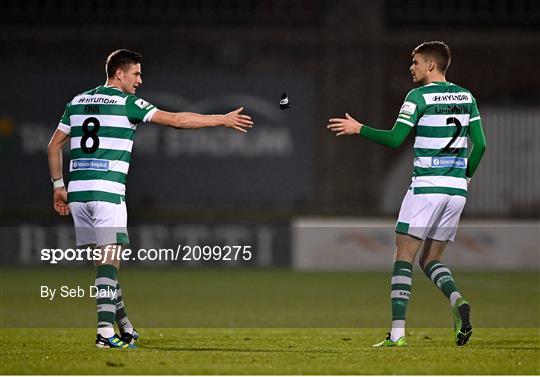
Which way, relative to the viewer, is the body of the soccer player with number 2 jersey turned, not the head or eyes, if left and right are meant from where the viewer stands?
facing away from the viewer and to the left of the viewer

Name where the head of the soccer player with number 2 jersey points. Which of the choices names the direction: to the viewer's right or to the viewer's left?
to the viewer's left

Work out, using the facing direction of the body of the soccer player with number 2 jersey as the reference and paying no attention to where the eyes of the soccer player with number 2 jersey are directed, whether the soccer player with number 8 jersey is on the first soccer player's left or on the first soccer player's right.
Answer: on the first soccer player's left

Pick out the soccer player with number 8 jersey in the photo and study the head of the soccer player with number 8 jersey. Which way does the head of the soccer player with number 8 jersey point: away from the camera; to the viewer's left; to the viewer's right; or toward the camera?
to the viewer's right
